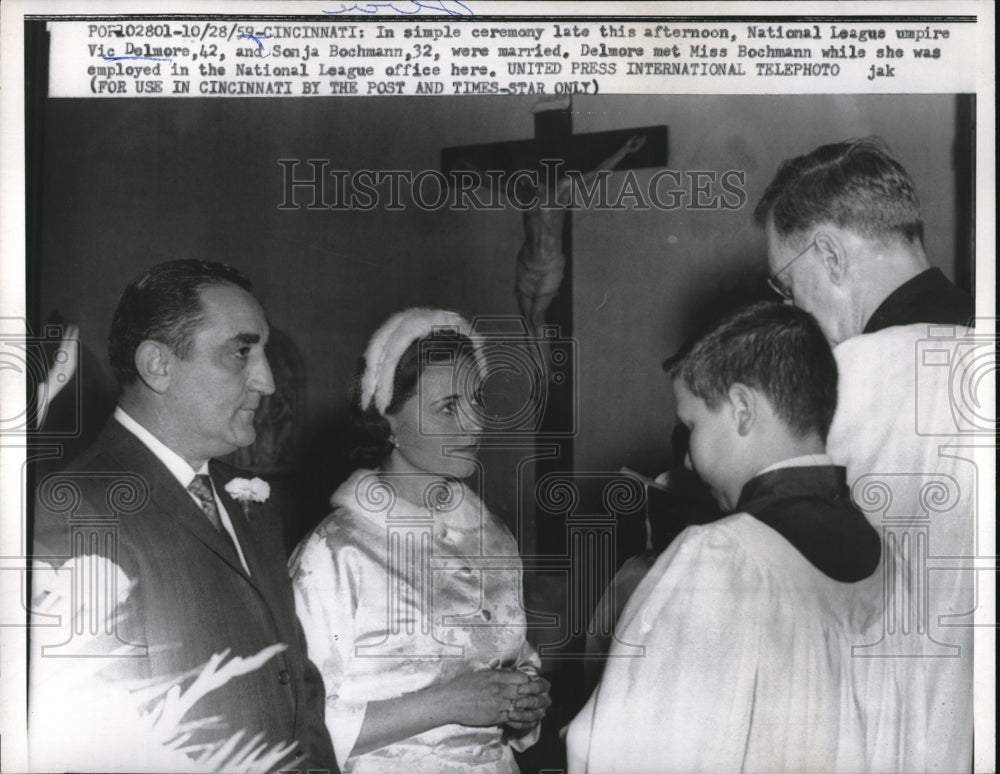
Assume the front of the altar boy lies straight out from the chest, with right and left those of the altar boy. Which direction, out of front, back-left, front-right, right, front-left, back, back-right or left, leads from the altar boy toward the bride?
front-left

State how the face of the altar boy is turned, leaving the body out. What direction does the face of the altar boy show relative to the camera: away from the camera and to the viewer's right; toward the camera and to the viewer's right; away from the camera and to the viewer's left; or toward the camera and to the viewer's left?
away from the camera and to the viewer's left

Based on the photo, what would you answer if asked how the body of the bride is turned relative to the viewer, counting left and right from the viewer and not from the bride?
facing the viewer and to the right of the viewer

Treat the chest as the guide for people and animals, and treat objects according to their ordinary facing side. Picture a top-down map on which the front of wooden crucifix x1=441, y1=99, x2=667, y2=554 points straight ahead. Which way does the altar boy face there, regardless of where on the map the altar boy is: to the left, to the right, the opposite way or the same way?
to the right

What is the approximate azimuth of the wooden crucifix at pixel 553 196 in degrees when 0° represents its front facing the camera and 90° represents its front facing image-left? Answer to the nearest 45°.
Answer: approximately 45°

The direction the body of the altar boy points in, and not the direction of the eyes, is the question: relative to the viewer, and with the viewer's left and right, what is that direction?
facing away from the viewer and to the left of the viewer

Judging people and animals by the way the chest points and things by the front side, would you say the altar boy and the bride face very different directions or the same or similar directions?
very different directions
